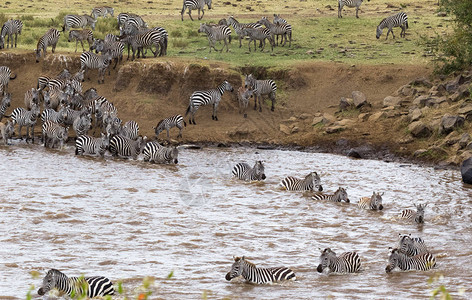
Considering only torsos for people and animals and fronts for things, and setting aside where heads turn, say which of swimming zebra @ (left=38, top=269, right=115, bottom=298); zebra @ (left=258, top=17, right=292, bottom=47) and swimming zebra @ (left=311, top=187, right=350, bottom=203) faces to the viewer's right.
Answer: swimming zebra @ (left=311, top=187, right=350, bottom=203)

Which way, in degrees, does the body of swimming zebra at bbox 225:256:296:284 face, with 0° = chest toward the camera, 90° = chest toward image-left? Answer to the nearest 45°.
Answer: approximately 90°

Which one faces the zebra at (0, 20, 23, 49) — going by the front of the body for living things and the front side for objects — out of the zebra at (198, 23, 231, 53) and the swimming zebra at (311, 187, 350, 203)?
the zebra at (198, 23, 231, 53)

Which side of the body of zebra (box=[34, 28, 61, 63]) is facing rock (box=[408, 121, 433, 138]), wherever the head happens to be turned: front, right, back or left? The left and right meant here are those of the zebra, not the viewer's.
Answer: left

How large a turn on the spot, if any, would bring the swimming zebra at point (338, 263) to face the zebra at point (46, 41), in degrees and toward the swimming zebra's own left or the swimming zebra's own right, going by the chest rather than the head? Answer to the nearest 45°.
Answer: approximately 90° to the swimming zebra's own right

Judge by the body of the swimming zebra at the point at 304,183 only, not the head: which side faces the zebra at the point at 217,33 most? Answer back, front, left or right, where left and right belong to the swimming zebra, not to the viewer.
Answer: left

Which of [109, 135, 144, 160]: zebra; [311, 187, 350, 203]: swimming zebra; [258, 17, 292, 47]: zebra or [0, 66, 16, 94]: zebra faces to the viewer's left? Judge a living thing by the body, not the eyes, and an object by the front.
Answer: [258, 17, 292, 47]: zebra

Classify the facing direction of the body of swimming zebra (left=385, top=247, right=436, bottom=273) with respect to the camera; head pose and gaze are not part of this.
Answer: to the viewer's left

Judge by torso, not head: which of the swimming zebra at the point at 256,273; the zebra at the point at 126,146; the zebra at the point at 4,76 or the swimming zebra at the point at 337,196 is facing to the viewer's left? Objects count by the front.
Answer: the swimming zebra at the point at 256,273

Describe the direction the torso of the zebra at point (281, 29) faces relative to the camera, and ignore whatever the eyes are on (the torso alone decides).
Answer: to the viewer's left
